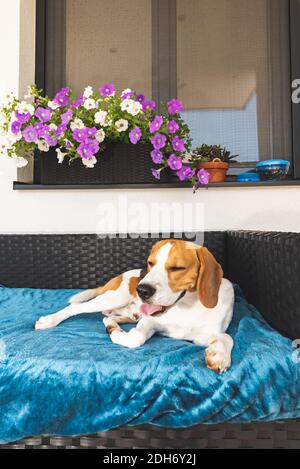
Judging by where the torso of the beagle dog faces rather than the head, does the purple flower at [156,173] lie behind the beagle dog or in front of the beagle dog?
behind

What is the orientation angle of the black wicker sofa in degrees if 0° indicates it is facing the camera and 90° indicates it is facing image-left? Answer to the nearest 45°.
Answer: approximately 0°

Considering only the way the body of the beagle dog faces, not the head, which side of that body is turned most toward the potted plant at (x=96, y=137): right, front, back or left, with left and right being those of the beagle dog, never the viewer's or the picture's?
back

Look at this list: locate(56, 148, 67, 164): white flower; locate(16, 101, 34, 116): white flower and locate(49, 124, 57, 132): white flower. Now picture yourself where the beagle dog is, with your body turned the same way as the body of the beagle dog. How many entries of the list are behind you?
3

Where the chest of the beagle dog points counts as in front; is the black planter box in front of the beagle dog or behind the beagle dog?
behind
